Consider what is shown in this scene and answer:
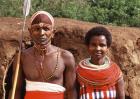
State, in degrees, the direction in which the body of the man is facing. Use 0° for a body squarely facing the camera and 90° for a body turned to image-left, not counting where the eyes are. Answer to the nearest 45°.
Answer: approximately 0°
